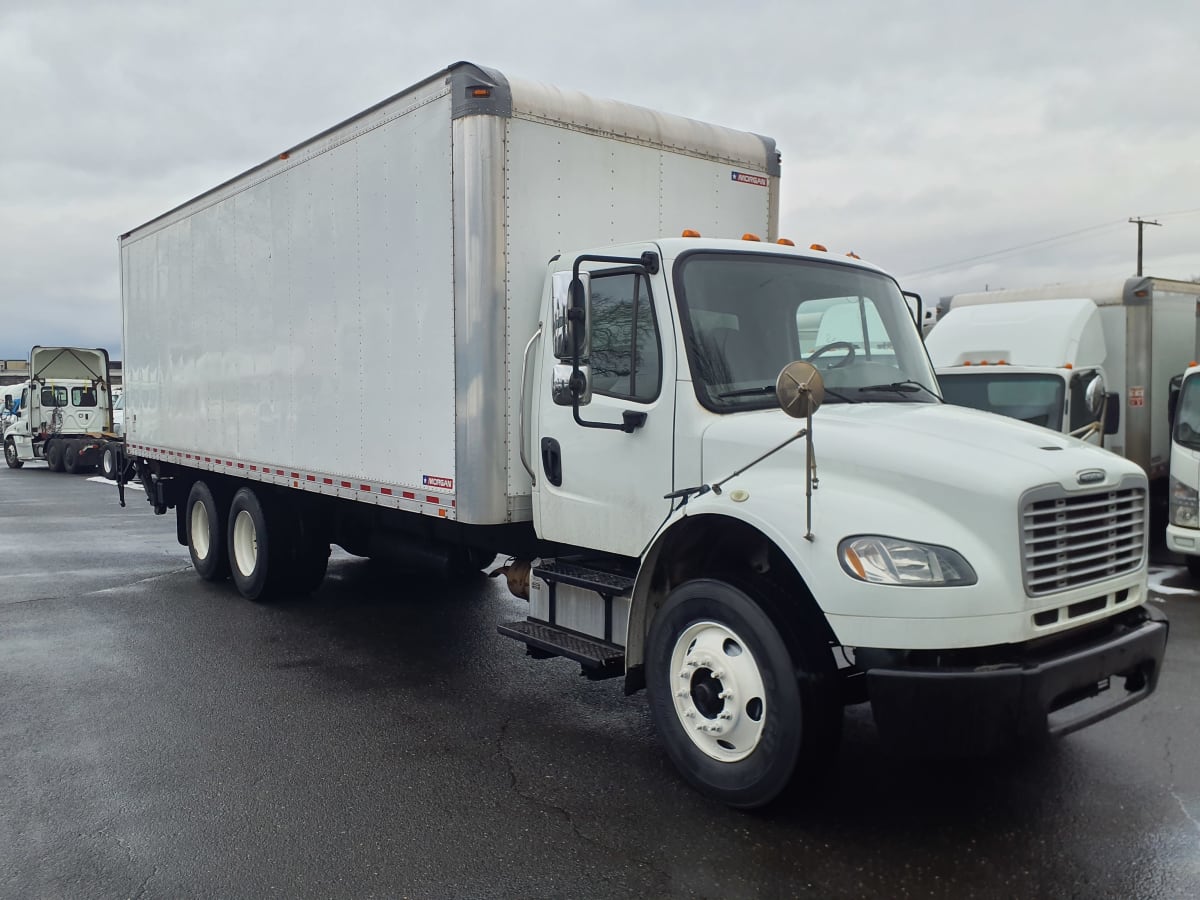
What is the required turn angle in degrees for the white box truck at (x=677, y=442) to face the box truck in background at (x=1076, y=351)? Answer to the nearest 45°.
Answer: approximately 90° to its left

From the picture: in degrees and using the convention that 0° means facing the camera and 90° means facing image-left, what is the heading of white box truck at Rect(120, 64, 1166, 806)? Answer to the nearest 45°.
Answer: approximately 315°

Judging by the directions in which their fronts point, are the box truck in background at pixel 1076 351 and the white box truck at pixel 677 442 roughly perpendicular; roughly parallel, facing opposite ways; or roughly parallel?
roughly perpendicular

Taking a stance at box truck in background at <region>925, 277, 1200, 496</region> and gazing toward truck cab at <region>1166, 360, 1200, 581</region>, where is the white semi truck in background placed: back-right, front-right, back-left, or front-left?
back-right

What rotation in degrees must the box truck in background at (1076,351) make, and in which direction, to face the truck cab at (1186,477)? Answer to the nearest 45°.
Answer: approximately 90° to its left

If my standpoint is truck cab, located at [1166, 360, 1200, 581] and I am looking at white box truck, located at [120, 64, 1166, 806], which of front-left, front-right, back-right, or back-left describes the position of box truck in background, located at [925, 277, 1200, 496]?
back-right
